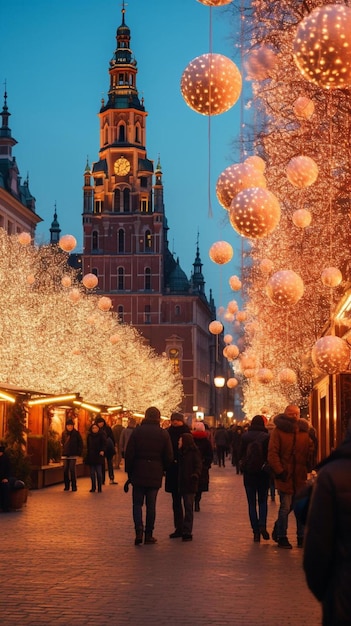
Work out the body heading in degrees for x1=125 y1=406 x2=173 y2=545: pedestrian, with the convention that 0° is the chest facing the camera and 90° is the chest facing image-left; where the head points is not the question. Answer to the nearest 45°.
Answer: approximately 180°

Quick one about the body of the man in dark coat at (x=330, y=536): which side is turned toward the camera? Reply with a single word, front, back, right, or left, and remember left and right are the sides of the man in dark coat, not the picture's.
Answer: back

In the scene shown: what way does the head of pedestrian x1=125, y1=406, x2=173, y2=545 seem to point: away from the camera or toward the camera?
away from the camera

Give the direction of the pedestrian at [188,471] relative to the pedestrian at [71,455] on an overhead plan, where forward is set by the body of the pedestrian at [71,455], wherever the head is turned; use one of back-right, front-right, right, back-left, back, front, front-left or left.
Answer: front

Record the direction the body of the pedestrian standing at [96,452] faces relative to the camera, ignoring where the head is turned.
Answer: toward the camera

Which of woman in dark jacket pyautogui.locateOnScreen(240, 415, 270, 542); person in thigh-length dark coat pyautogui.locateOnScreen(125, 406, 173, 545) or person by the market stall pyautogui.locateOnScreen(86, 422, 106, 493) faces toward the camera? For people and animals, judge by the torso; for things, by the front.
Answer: person by the market stall pyautogui.locateOnScreen(86, 422, 106, 493)

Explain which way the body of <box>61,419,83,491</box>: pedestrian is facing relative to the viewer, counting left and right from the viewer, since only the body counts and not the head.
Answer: facing the viewer

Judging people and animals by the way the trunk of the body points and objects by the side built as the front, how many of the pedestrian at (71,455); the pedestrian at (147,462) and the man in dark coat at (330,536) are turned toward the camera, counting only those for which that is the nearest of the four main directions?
1

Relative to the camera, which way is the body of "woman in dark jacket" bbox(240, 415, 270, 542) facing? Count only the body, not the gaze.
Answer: away from the camera

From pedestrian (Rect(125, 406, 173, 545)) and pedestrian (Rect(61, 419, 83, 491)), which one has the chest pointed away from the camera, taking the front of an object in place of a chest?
pedestrian (Rect(125, 406, 173, 545))

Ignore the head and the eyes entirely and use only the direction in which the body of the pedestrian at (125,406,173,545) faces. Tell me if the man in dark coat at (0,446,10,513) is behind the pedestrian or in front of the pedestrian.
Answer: in front

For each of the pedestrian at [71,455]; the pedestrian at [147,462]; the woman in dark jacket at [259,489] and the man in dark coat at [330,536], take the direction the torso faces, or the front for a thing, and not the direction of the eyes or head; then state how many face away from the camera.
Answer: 3
